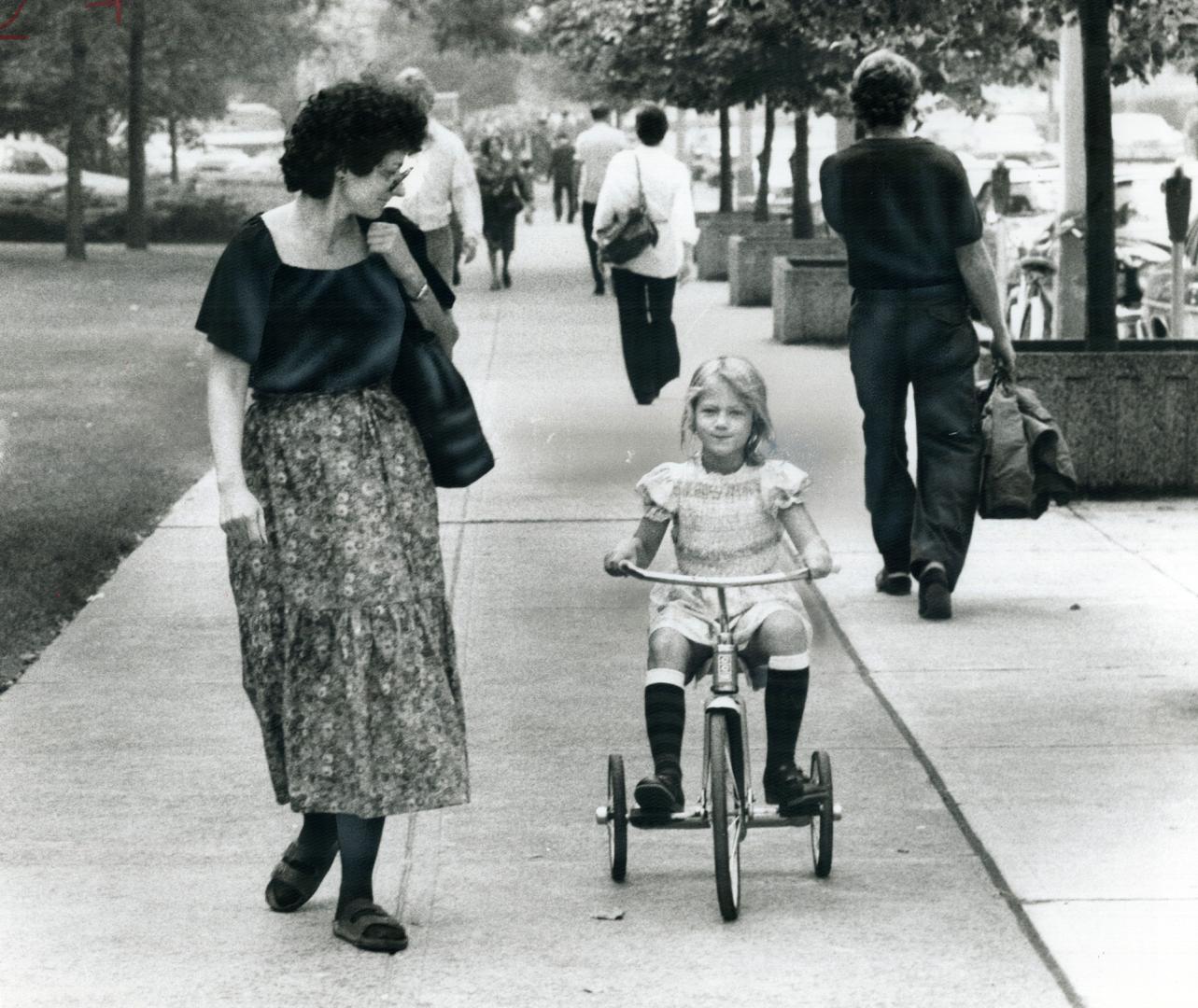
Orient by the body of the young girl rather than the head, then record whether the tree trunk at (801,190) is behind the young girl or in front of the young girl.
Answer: behind

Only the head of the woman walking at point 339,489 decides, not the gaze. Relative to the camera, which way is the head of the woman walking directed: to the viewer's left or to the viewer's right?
to the viewer's right

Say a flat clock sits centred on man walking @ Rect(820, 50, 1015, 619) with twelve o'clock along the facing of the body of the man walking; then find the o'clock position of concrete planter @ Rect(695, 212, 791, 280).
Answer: The concrete planter is roughly at 12 o'clock from the man walking.

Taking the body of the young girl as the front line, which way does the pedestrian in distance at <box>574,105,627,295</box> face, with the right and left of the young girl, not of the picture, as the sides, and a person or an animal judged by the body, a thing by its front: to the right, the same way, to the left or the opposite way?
the opposite way

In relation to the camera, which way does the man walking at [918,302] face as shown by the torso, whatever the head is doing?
away from the camera

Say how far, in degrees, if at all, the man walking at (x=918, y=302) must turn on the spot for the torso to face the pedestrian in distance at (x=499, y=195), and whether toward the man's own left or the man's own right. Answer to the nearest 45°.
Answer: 0° — they already face them

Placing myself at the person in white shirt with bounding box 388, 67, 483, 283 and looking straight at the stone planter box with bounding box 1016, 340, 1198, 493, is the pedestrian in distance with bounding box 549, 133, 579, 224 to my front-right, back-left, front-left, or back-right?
back-left

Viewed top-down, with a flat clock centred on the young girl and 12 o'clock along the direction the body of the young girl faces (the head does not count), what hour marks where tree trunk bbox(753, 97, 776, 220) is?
The tree trunk is roughly at 6 o'clock from the young girl.

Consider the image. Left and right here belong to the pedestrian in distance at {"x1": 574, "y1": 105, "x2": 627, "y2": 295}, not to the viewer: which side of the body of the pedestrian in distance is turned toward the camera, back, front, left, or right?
back

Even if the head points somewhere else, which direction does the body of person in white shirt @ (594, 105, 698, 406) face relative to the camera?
away from the camera

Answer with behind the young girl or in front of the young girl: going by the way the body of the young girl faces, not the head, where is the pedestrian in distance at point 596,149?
behind
